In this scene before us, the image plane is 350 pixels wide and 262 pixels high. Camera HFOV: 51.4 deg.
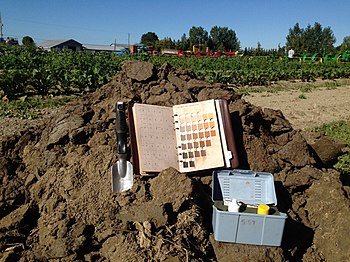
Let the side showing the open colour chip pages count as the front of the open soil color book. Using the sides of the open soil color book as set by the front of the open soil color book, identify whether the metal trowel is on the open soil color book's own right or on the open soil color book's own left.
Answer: on the open soil color book's own right

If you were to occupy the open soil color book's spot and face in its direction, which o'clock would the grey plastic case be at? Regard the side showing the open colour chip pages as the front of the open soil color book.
The grey plastic case is roughly at 11 o'clock from the open soil color book.

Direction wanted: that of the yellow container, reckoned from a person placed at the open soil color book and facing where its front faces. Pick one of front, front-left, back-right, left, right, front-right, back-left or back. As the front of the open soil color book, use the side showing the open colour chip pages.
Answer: front-left

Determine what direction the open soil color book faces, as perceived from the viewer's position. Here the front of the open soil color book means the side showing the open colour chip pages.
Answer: facing the viewer

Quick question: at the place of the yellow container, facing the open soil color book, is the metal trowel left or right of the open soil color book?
left

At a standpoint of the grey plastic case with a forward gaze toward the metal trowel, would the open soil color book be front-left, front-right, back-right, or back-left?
front-right
